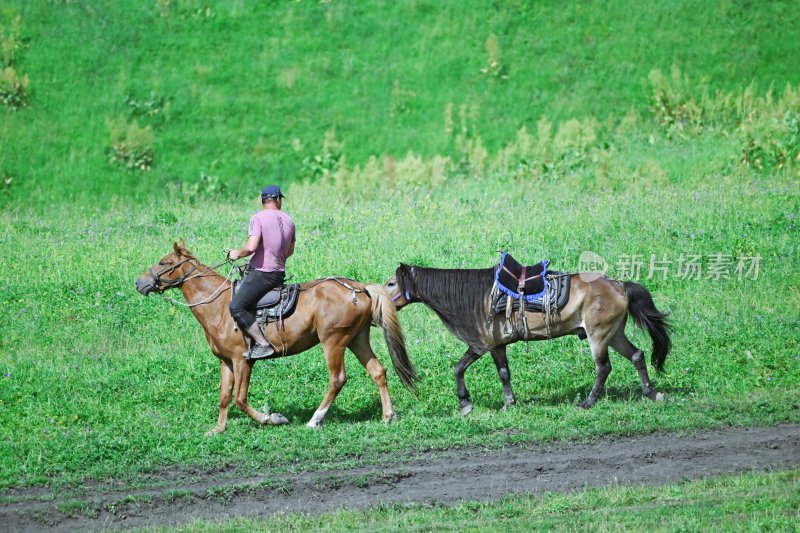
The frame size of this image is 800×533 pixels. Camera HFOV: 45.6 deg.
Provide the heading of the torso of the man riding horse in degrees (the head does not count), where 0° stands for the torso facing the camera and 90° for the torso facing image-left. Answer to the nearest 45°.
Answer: approximately 135°

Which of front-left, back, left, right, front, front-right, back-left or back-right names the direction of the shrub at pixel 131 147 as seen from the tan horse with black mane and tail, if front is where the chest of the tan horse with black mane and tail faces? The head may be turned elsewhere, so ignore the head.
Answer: front-right

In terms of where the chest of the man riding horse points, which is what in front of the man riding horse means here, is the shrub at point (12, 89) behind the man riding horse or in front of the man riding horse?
in front

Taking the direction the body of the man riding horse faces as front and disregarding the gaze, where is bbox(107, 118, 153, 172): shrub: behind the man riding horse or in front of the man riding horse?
in front

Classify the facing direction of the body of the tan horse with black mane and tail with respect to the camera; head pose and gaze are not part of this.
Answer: to the viewer's left

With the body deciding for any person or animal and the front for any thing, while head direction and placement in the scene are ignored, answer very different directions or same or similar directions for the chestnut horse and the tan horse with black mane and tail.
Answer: same or similar directions

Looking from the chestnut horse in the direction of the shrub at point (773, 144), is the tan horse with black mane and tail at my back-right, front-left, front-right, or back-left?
front-right

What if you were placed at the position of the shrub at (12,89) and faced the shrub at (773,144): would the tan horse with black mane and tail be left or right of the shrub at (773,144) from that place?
right

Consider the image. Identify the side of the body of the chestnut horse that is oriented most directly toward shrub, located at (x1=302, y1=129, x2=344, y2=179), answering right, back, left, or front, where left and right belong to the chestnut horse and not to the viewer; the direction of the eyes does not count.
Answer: right

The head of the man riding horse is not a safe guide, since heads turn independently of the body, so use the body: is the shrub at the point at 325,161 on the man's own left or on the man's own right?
on the man's own right

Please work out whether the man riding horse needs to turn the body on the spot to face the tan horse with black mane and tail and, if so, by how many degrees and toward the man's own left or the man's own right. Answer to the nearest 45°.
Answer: approximately 135° to the man's own right

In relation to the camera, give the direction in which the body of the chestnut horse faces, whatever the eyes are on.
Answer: to the viewer's left

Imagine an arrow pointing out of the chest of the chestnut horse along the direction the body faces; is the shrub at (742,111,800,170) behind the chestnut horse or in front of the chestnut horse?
behind

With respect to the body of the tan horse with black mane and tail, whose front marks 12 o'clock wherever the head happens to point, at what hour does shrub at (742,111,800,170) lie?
The shrub is roughly at 4 o'clock from the tan horse with black mane and tail.

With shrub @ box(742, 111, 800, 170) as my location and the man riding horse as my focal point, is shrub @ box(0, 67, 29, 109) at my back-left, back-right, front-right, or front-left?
front-right

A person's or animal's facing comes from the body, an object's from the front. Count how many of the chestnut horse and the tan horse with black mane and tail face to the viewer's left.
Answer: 2
